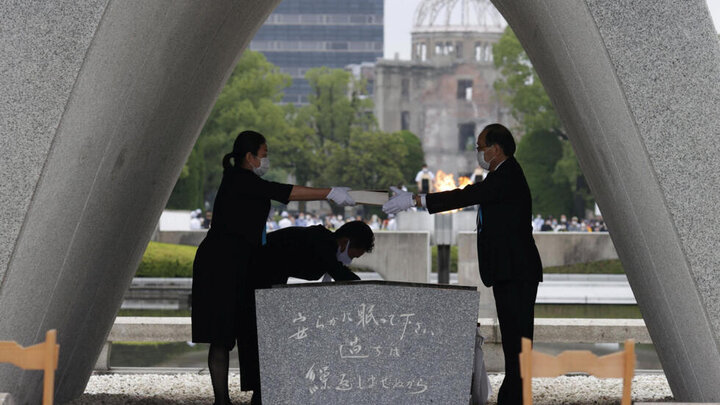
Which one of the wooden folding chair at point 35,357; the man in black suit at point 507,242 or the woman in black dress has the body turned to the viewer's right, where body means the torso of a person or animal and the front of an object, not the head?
the woman in black dress

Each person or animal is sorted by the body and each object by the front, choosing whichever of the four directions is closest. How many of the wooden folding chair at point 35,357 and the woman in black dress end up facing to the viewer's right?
1

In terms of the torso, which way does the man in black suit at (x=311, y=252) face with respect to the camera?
to the viewer's right

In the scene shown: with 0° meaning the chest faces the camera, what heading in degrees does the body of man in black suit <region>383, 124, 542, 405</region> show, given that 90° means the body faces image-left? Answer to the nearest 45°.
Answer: approximately 90°

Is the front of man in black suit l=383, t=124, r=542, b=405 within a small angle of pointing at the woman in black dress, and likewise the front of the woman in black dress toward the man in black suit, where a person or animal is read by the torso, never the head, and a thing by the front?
yes

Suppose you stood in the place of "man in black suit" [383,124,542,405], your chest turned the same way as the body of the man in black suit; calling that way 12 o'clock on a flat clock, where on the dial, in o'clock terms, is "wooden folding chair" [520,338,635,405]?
The wooden folding chair is roughly at 9 o'clock from the man in black suit.

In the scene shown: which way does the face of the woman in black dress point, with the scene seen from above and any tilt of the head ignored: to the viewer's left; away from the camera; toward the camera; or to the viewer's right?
to the viewer's right

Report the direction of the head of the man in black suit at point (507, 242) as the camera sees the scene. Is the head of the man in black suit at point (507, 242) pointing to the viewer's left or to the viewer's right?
to the viewer's left

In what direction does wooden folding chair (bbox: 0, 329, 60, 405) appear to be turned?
away from the camera

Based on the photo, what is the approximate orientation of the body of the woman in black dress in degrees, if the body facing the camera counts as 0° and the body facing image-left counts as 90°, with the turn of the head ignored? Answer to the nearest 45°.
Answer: approximately 270°
